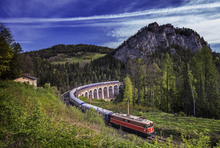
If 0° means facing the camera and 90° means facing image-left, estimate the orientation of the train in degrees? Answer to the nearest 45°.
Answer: approximately 315°
